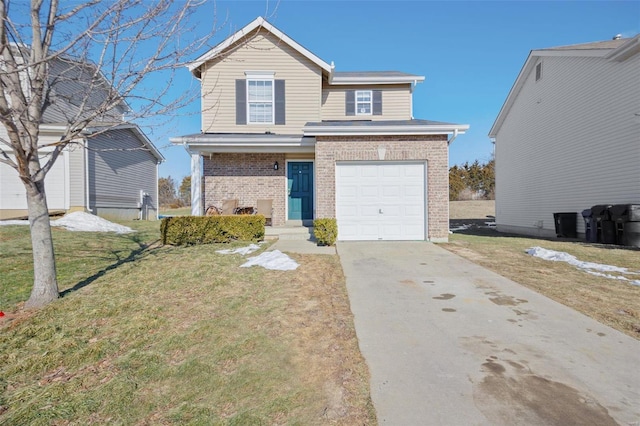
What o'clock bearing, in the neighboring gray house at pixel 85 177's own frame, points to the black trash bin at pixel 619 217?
The black trash bin is roughly at 9 o'clock from the neighboring gray house.

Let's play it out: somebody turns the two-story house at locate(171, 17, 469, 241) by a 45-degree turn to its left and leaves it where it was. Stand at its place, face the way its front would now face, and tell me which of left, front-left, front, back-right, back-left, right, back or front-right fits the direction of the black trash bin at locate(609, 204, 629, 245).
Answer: front-left

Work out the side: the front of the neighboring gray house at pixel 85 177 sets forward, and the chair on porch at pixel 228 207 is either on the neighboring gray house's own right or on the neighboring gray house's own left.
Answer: on the neighboring gray house's own left

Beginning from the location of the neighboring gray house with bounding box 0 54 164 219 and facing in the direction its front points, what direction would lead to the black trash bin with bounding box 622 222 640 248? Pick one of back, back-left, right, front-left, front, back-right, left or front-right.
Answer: left

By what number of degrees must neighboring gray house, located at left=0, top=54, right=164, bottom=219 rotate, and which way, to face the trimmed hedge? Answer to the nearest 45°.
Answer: approximately 45° to its left

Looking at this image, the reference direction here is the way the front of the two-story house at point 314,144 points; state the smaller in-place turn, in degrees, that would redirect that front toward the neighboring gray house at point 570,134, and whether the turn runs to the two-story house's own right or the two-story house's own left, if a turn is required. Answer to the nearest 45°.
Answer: approximately 90° to the two-story house's own left

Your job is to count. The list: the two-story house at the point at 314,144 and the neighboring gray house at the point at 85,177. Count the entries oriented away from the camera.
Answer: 0

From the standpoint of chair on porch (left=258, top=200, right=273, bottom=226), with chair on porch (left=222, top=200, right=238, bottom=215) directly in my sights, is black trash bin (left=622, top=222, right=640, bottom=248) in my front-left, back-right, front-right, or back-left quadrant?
back-left

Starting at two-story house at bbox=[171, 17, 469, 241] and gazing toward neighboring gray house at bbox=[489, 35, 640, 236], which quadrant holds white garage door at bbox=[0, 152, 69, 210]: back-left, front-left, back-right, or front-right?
back-left

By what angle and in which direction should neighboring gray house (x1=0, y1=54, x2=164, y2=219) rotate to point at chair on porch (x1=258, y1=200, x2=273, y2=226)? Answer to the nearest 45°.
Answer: approximately 90° to its left

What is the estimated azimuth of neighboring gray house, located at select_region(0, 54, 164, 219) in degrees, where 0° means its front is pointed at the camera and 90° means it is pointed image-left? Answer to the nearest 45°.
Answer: approximately 45°

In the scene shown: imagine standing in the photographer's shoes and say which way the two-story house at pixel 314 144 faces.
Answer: facing the viewer

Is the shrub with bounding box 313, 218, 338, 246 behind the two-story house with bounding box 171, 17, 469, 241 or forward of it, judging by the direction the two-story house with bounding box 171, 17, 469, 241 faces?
forward

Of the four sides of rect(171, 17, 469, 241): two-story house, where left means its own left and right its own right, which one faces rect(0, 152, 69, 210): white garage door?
right

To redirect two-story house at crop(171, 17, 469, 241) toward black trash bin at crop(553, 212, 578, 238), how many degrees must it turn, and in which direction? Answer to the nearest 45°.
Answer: approximately 90° to its left

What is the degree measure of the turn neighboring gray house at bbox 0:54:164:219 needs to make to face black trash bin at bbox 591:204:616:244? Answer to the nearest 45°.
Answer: approximately 90° to its left

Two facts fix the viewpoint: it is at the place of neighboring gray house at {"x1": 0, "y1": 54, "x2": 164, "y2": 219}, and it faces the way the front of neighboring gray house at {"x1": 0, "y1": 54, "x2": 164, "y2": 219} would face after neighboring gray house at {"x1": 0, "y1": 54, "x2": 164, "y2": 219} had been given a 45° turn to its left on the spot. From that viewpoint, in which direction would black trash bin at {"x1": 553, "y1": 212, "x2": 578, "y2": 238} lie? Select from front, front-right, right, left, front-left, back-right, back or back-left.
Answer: front-left
